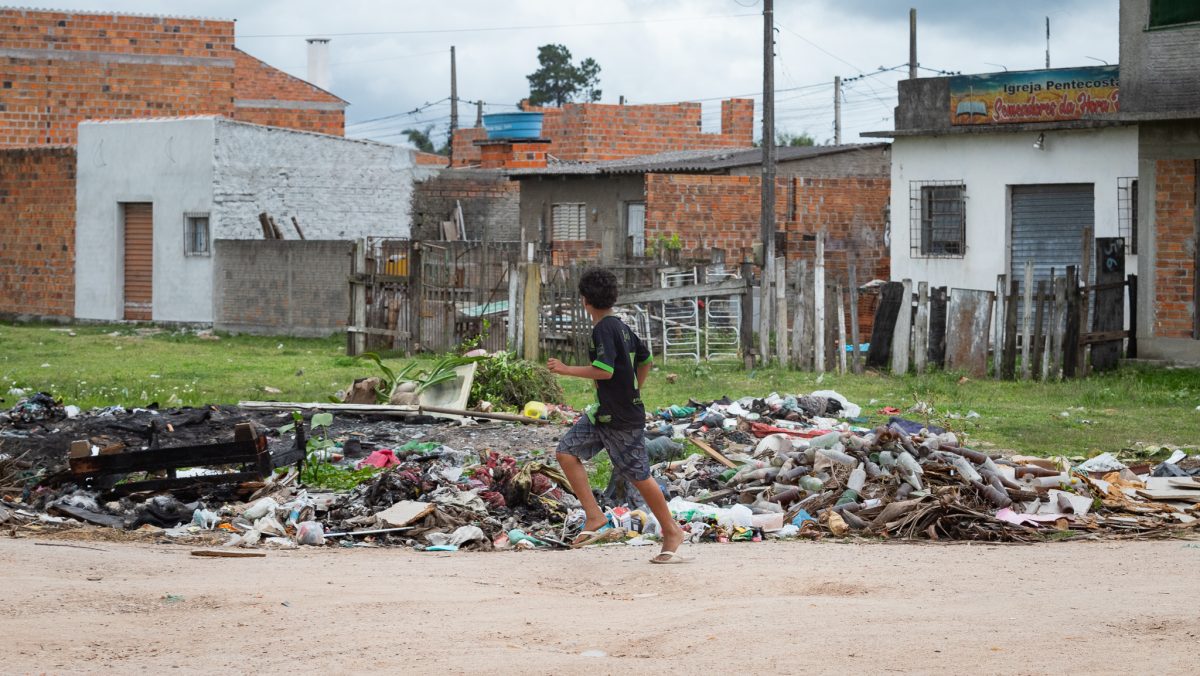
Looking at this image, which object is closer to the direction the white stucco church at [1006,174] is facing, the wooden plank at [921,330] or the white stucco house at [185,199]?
the wooden plank

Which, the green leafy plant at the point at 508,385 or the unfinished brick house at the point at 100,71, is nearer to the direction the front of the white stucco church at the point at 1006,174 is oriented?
the green leafy plant

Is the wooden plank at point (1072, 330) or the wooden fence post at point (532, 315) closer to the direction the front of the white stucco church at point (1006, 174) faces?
the wooden plank

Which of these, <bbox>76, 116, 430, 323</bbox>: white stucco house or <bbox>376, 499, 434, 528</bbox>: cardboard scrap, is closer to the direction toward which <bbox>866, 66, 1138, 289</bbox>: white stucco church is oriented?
the cardboard scrap

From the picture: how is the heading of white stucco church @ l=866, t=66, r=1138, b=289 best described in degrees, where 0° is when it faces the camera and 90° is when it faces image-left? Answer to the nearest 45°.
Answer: approximately 0°

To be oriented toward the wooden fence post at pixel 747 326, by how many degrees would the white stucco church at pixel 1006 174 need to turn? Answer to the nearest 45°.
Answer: approximately 45° to its right

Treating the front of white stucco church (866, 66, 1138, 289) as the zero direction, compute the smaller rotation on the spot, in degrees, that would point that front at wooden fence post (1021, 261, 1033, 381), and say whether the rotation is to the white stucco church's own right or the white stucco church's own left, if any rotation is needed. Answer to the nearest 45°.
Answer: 0° — it already faces it

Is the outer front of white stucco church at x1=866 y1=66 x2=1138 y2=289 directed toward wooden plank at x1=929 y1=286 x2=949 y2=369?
yes
